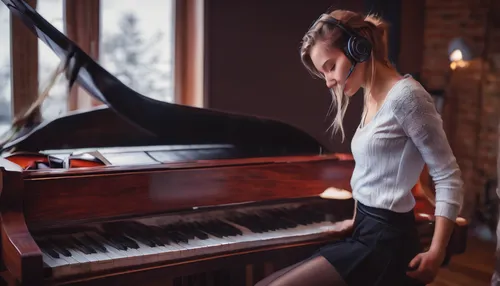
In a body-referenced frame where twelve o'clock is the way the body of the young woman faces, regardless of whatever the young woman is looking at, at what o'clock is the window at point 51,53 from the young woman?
The window is roughly at 1 o'clock from the young woman.

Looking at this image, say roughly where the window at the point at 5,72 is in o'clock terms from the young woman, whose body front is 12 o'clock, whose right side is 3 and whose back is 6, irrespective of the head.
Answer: The window is roughly at 1 o'clock from the young woman.

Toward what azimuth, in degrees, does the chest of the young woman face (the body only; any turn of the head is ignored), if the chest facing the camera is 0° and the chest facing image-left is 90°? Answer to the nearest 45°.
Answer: approximately 90°

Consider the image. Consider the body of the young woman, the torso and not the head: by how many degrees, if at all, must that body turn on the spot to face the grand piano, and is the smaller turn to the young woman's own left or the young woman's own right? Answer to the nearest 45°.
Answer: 0° — they already face it
